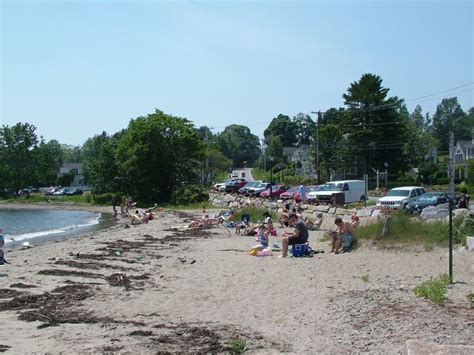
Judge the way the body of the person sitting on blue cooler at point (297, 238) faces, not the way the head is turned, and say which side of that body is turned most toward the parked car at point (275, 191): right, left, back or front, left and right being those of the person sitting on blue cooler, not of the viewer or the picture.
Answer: right

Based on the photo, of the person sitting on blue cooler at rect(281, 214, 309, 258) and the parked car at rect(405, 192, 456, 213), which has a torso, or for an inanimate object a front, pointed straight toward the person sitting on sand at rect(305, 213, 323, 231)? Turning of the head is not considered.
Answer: the parked car

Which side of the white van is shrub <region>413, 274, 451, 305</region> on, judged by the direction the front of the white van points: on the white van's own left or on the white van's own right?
on the white van's own left

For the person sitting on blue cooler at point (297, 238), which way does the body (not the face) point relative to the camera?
to the viewer's left

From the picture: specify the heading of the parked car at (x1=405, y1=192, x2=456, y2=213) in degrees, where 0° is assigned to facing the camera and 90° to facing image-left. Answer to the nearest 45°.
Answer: approximately 45°

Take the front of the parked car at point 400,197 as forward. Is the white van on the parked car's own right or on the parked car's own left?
on the parked car's own right

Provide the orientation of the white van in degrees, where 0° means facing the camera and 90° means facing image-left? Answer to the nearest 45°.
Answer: approximately 45°
